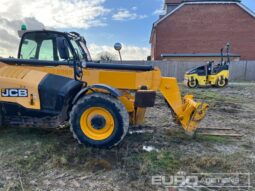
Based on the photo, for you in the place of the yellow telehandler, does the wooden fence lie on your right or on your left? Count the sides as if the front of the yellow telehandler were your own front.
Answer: on your left

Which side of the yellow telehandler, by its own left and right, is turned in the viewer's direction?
right

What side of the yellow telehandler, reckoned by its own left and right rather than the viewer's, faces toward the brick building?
left
